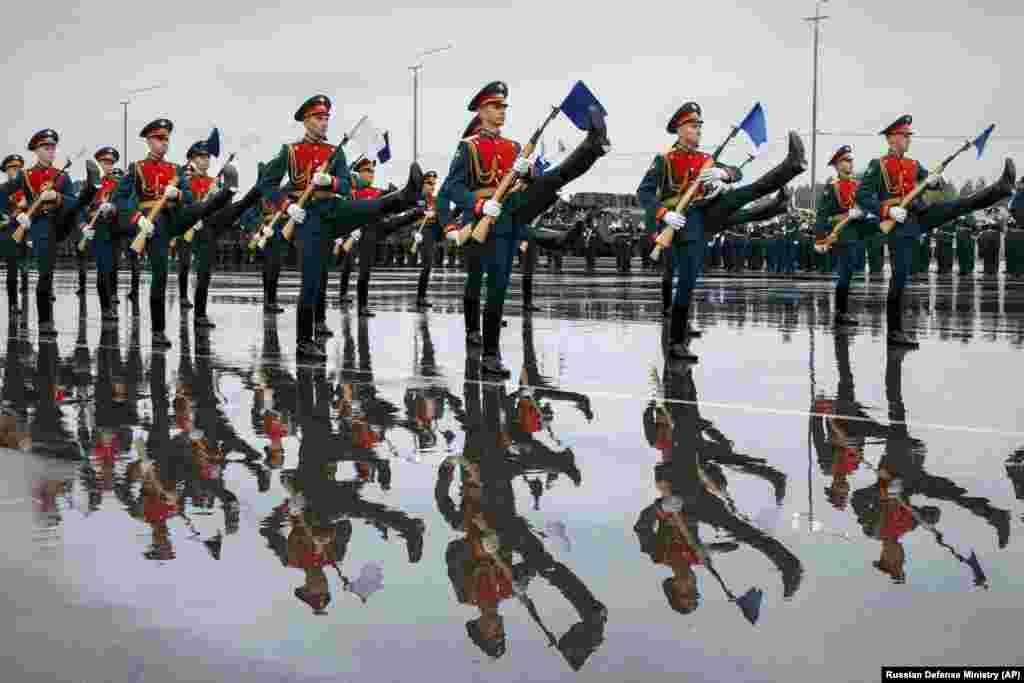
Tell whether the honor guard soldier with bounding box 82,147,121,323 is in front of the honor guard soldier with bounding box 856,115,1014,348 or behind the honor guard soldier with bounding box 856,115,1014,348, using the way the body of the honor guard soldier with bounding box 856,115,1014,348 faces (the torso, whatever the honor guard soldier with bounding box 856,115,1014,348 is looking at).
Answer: behind

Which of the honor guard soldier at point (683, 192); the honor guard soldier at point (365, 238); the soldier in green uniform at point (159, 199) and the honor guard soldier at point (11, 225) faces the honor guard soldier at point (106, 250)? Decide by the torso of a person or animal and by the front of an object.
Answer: the honor guard soldier at point (11, 225)

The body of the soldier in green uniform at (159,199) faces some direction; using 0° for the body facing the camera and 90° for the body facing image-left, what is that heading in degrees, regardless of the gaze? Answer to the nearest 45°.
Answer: approximately 315°

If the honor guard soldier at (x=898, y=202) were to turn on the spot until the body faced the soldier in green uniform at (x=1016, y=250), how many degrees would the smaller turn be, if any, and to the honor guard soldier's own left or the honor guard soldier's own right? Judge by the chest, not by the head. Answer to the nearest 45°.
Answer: approximately 135° to the honor guard soldier's own left

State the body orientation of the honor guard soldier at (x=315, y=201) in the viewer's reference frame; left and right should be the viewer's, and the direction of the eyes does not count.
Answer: facing the viewer and to the right of the viewer

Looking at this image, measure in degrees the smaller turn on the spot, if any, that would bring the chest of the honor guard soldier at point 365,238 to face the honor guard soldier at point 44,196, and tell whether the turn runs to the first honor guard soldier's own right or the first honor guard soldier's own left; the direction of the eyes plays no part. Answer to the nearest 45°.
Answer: approximately 90° to the first honor guard soldier's own right

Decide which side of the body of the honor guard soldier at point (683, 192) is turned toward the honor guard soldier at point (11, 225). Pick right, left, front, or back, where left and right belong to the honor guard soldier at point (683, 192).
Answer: back

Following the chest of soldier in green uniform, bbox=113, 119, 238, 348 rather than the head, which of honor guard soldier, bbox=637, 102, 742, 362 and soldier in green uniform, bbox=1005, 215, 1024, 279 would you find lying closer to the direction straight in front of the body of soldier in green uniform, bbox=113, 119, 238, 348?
the honor guard soldier

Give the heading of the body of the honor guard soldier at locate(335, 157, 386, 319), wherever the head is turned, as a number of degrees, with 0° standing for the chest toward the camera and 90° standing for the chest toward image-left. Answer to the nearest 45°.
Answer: approximately 315°

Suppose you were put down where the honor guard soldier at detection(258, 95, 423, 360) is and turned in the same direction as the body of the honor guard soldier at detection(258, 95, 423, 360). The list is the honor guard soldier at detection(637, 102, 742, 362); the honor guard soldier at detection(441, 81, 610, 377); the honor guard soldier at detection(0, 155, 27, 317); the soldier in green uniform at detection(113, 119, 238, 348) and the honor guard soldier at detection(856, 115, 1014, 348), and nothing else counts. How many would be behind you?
2
